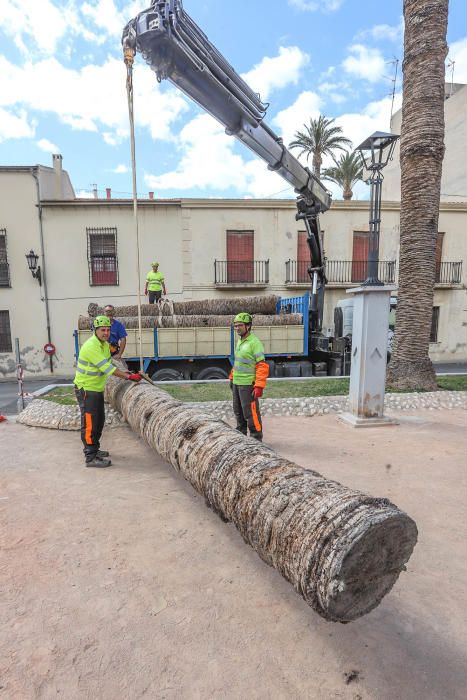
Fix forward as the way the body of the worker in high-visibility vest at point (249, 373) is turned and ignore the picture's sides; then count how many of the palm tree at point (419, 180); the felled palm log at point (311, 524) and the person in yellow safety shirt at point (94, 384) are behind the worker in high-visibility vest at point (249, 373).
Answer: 1

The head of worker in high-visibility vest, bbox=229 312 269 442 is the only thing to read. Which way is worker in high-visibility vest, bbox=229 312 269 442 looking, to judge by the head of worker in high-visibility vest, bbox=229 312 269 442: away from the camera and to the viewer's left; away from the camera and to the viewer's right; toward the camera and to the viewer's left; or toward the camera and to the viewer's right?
toward the camera and to the viewer's left

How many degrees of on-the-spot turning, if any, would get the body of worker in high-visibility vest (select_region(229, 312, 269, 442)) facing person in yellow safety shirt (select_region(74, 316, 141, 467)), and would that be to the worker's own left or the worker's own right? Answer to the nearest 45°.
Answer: approximately 45° to the worker's own right

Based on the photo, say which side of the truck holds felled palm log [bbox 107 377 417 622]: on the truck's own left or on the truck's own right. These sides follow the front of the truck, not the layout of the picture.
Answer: on the truck's own right

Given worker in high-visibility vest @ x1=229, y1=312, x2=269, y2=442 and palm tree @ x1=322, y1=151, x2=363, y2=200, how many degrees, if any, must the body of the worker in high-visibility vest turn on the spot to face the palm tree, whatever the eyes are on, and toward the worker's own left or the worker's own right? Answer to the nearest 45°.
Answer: approximately 135° to the worker's own right

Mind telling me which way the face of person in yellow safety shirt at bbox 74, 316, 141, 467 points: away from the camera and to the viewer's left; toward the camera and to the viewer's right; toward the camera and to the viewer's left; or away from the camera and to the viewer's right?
toward the camera and to the viewer's right

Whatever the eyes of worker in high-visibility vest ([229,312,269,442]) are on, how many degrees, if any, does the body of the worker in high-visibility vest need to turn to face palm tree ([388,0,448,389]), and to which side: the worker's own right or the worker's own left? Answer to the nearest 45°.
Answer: approximately 180°

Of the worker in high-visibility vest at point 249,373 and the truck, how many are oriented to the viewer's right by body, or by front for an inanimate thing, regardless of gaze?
1

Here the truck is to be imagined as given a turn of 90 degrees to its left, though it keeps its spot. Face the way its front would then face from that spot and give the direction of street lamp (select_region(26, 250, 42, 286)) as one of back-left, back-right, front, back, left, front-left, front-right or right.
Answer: front-left

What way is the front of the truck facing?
to the viewer's right

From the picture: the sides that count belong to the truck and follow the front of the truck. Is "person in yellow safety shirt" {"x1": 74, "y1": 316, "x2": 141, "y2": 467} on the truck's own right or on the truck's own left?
on the truck's own right

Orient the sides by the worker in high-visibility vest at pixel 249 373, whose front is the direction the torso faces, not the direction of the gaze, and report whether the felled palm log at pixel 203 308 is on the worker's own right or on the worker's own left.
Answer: on the worker's own right
